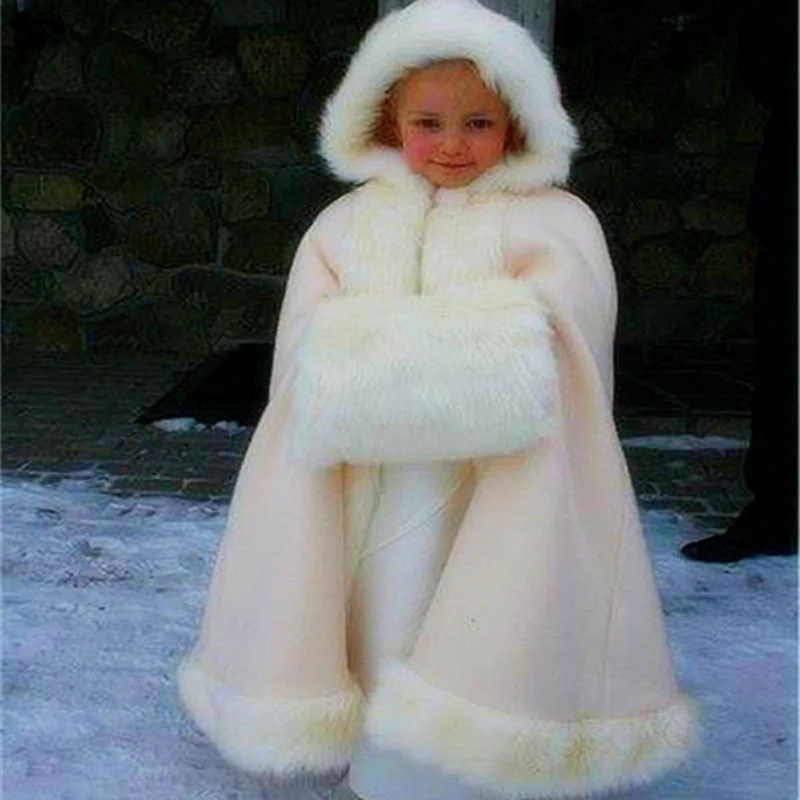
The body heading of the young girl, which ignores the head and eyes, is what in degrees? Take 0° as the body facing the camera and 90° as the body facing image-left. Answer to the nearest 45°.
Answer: approximately 0°
